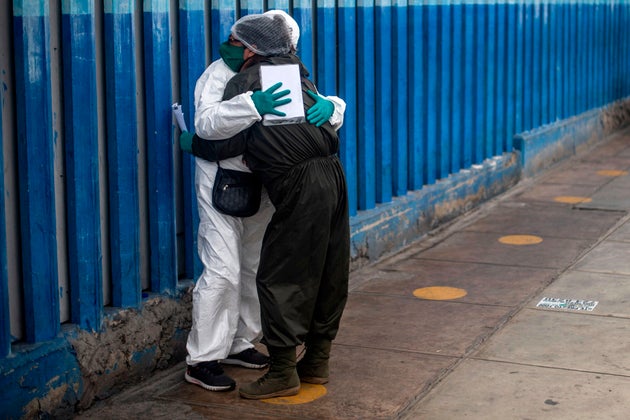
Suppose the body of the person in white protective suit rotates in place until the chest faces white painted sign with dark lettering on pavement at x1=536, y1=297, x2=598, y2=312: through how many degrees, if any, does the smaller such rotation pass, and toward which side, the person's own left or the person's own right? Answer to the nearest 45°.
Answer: approximately 45° to the person's own left

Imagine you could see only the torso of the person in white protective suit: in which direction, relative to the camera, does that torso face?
to the viewer's right
